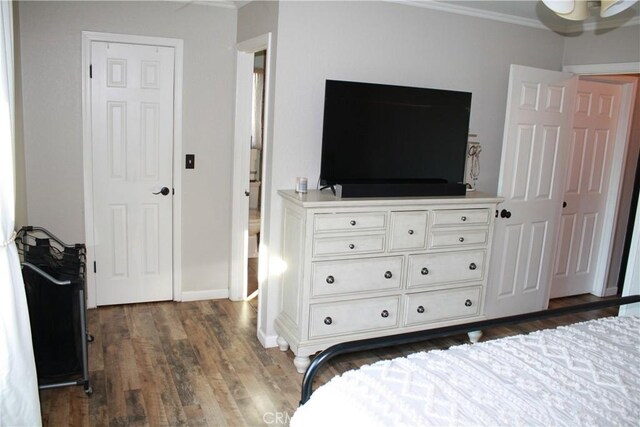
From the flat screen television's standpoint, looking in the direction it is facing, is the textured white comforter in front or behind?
in front

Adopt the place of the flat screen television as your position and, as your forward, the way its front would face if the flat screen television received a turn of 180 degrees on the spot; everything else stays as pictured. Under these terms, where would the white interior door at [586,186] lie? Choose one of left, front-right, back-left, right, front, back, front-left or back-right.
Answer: right

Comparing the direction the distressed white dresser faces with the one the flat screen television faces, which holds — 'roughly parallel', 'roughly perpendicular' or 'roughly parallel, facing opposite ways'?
roughly parallel

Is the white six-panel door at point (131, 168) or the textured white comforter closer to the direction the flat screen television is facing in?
the textured white comforter

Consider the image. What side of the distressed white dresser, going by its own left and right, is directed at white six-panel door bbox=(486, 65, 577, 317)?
left

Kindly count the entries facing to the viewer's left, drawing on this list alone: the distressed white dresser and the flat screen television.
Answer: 0

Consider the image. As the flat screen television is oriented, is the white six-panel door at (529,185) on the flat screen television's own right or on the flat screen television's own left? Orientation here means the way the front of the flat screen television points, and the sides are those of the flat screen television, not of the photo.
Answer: on the flat screen television's own left

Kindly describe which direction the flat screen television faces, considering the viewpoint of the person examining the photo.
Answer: facing the viewer and to the right of the viewer

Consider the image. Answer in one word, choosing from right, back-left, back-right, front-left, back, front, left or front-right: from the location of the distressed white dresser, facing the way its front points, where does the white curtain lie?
right

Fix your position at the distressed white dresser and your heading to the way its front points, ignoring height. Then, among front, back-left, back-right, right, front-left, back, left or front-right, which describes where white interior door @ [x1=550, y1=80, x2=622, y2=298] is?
left

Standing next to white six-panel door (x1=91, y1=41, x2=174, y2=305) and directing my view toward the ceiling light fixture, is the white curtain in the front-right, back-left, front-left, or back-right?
front-right

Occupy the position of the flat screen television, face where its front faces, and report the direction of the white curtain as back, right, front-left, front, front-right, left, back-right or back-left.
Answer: right

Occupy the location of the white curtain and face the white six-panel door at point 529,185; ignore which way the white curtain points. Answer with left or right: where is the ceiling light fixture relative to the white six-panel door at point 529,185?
right
